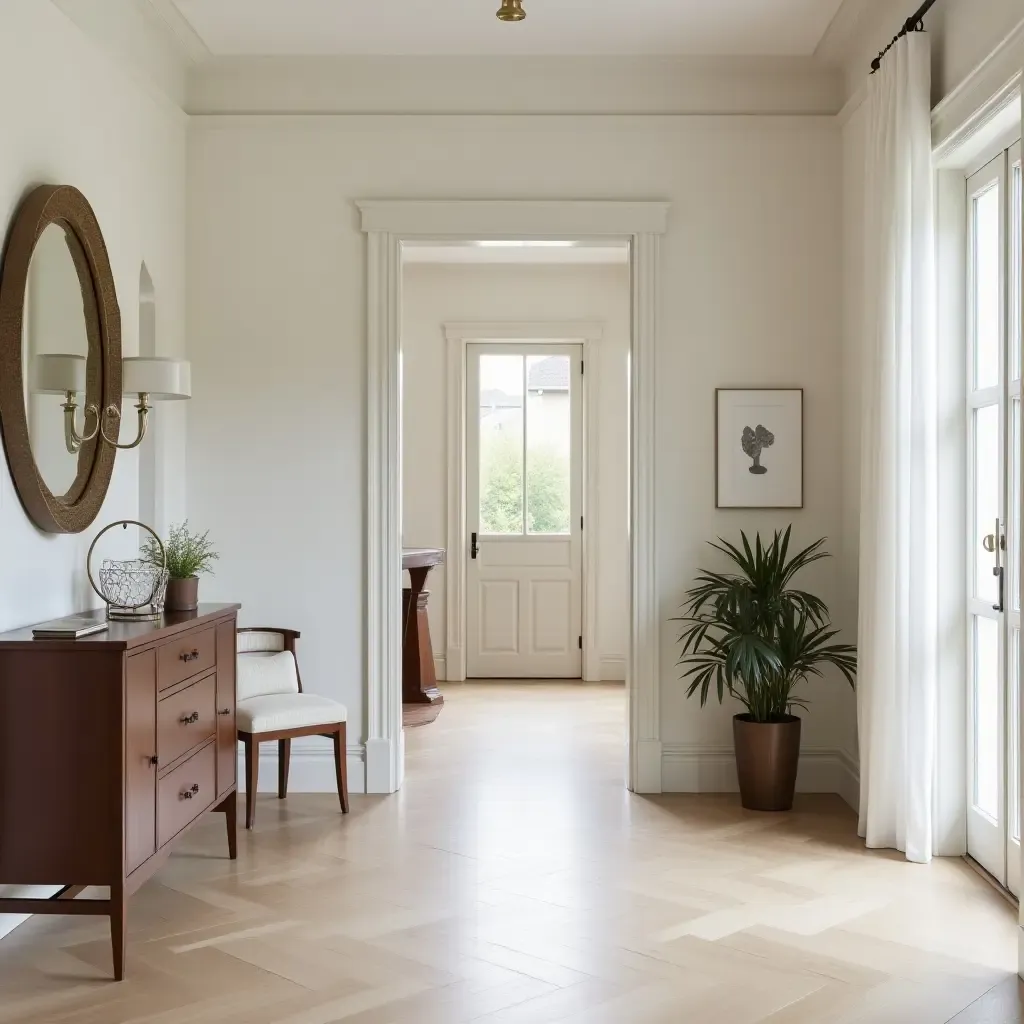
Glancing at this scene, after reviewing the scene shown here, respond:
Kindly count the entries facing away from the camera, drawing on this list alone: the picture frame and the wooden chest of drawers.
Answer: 0

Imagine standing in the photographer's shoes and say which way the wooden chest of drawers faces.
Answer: facing the viewer and to the right of the viewer

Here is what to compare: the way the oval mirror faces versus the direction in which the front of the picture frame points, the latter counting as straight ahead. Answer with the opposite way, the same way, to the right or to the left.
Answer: to the left

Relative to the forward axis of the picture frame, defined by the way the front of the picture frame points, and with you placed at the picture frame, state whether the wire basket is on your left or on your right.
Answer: on your right

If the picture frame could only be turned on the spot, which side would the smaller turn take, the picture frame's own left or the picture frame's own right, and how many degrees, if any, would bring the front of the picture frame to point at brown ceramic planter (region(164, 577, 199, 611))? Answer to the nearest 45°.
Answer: approximately 45° to the picture frame's own right

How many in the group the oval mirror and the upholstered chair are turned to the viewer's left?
0

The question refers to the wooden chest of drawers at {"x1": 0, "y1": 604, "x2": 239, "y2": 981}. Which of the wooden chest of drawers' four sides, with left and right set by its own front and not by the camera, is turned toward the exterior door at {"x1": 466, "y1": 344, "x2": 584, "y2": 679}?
left

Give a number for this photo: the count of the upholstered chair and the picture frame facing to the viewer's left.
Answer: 0
